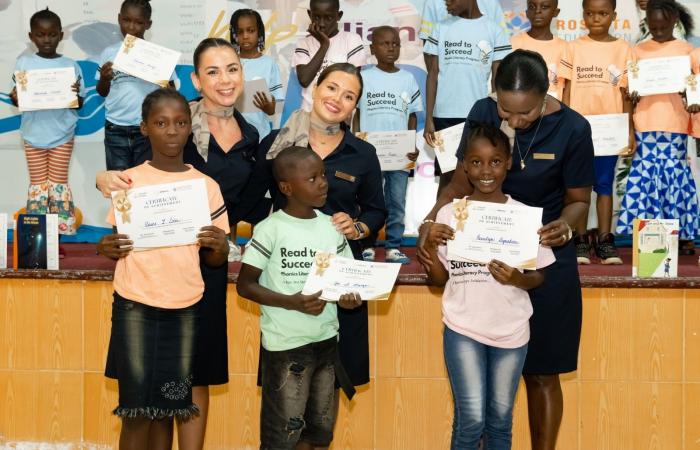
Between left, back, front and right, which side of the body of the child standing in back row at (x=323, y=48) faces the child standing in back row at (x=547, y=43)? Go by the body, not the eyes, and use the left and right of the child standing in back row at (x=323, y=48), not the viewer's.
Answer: left

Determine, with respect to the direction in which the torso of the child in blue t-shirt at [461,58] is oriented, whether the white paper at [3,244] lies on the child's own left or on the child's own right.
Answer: on the child's own right

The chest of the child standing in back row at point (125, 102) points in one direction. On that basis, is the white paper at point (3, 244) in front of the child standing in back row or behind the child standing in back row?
in front

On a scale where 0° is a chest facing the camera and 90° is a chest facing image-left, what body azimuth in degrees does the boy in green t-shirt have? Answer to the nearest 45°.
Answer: approximately 315°

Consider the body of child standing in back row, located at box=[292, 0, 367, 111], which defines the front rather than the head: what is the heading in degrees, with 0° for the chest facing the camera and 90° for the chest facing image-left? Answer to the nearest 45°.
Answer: approximately 0°
